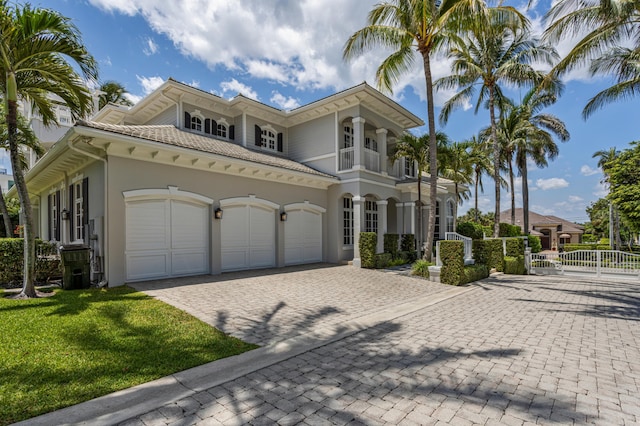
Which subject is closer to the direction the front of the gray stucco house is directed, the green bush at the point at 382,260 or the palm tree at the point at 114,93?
the green bush

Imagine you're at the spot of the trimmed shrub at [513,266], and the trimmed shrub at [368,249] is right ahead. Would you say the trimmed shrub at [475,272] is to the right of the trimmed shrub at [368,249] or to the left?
left

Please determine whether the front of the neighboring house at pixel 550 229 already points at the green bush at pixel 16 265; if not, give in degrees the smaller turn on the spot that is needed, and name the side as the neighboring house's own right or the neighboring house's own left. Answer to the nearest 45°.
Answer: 0° — it already faces it

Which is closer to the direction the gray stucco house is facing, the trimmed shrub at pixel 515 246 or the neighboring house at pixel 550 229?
the trimmed shrub

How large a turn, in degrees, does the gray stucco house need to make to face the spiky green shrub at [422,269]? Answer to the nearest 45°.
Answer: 0° — it already faces it

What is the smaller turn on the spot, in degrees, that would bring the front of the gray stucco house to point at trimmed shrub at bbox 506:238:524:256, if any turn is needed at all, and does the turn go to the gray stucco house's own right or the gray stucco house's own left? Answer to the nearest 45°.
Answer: approximately 45° to the gray stucco house's own left

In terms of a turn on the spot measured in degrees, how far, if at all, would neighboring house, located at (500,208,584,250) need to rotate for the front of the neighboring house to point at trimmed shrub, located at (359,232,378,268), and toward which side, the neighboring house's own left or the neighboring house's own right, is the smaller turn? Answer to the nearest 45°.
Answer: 0° — it already faces it
